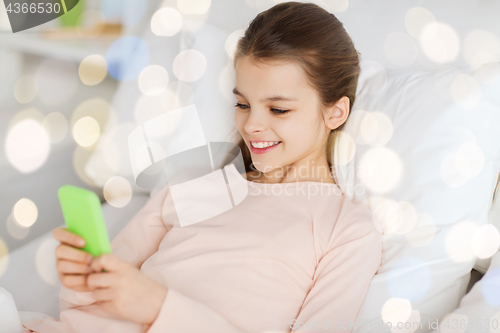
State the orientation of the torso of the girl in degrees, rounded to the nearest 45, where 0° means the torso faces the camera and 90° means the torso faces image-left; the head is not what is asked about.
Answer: approximately 45°

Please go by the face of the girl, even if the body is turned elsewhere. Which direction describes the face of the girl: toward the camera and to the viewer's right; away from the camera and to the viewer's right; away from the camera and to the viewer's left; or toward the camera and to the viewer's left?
toward the camera and to the viewer's left
